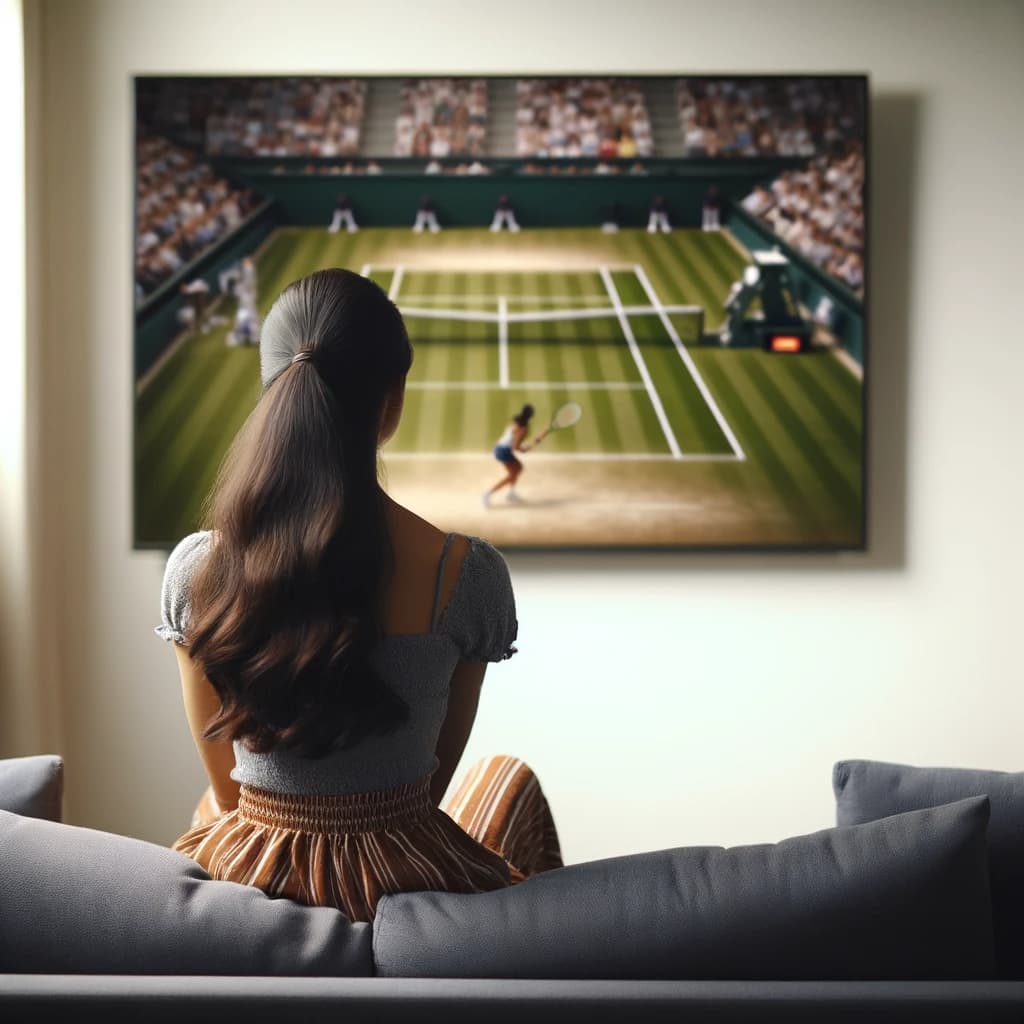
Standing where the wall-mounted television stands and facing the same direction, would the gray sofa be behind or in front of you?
in front

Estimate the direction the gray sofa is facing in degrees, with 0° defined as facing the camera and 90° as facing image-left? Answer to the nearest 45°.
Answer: approximately 180°

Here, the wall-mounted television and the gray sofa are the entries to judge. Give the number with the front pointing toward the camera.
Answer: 1

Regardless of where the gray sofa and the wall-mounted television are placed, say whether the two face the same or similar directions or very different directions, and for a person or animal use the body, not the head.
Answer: very different directions

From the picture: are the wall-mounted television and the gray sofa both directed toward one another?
yes

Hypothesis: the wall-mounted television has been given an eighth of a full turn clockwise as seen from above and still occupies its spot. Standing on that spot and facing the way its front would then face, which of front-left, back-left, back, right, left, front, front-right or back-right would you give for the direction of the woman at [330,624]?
front-left

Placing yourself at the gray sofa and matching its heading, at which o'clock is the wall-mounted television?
The wall-mounted television is roughly at 12 o'clock from the gray sofa.

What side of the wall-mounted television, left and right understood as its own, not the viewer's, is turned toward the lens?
front

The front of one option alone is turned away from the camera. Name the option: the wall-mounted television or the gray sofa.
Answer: the gray sofa
